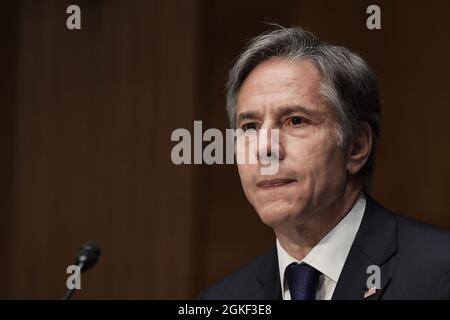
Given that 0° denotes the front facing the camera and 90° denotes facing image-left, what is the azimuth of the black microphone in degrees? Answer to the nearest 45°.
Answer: approximately 270°

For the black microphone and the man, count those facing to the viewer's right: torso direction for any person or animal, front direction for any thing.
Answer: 1

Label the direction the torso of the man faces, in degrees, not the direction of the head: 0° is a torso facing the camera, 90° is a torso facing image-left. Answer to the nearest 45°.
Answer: approximately 45°

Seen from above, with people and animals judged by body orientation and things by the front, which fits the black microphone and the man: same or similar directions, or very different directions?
very different directions
